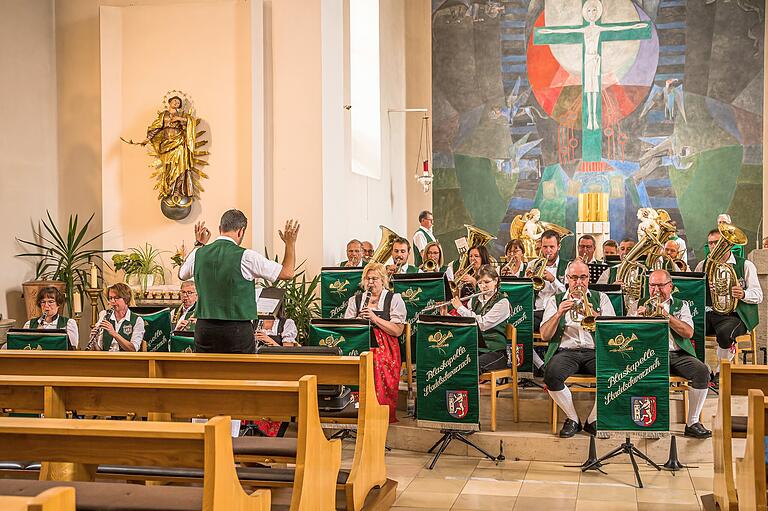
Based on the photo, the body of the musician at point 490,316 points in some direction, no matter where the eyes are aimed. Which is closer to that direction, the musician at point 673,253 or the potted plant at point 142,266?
the potted plant

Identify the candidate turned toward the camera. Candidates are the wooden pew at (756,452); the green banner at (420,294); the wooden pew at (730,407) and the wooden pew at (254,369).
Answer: the green banner

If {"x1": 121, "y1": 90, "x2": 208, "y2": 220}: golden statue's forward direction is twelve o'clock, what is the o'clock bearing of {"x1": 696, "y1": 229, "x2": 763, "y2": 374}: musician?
The musician is roughly at 10 o'clock from the golden statue.

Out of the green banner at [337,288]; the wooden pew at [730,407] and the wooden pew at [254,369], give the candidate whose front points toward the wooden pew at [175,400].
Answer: the green banner

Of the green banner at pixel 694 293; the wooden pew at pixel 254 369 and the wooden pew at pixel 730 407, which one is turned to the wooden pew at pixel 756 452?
the green banner

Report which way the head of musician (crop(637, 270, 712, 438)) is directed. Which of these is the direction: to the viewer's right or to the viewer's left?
to the viewer's left

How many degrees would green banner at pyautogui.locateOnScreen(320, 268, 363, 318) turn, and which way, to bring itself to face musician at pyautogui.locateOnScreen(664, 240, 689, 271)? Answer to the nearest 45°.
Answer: approximately 90° to its left

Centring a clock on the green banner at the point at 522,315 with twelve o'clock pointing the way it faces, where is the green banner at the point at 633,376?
the green banner at the point at 633,376 is roughly at 11 o'clock from the green banner at the point at 522,315.

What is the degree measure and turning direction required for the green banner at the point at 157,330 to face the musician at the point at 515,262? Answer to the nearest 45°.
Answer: approximately 90° to its left

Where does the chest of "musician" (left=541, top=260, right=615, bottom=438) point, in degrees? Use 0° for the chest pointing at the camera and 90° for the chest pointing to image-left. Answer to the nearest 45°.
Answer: approximately 0°
